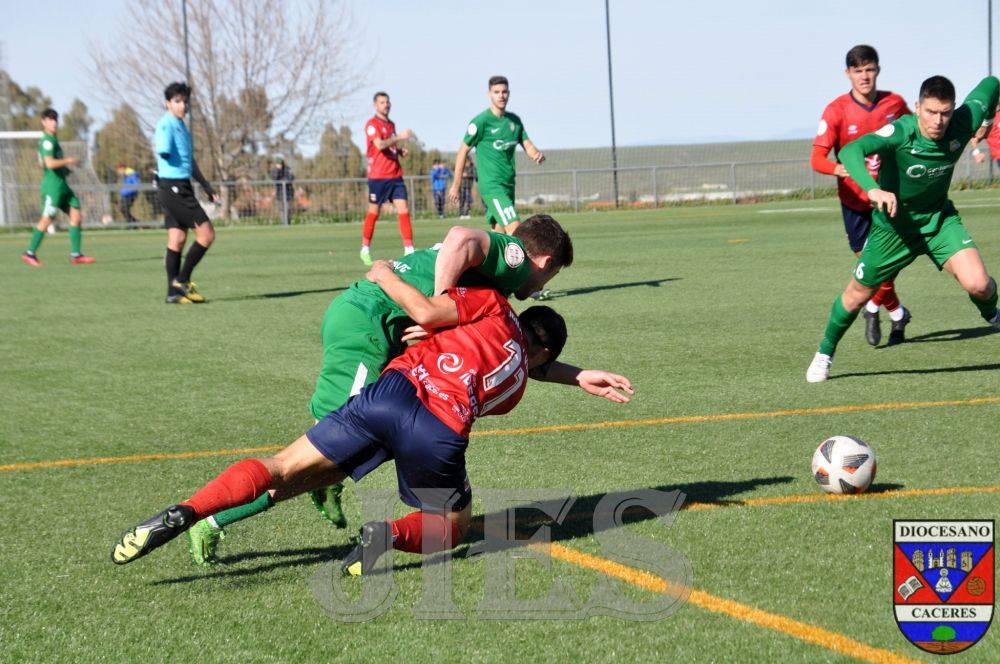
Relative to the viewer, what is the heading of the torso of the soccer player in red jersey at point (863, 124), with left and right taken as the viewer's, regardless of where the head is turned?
facing the viewer

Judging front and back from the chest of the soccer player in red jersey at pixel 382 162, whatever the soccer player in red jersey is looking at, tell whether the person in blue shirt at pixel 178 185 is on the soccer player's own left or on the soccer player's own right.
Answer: on the soccer player's own right

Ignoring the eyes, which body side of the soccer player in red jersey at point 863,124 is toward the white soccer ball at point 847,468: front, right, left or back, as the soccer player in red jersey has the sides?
front

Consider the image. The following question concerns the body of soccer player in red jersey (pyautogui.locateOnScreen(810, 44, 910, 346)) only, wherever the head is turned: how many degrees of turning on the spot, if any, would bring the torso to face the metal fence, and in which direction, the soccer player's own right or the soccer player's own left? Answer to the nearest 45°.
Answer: approximately 180°

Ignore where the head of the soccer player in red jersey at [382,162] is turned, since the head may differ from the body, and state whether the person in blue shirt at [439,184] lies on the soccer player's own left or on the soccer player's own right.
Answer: on the soccer player's own left

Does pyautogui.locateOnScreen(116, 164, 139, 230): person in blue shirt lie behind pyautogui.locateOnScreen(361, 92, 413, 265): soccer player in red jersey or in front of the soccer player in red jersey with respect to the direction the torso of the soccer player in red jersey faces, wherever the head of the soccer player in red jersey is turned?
behind

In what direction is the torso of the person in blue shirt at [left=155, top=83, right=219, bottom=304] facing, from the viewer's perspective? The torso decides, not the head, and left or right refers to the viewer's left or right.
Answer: facing the viewer and to the right of the viewer

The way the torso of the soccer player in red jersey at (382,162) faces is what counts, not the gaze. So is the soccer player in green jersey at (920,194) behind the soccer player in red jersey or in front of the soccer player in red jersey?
in front
